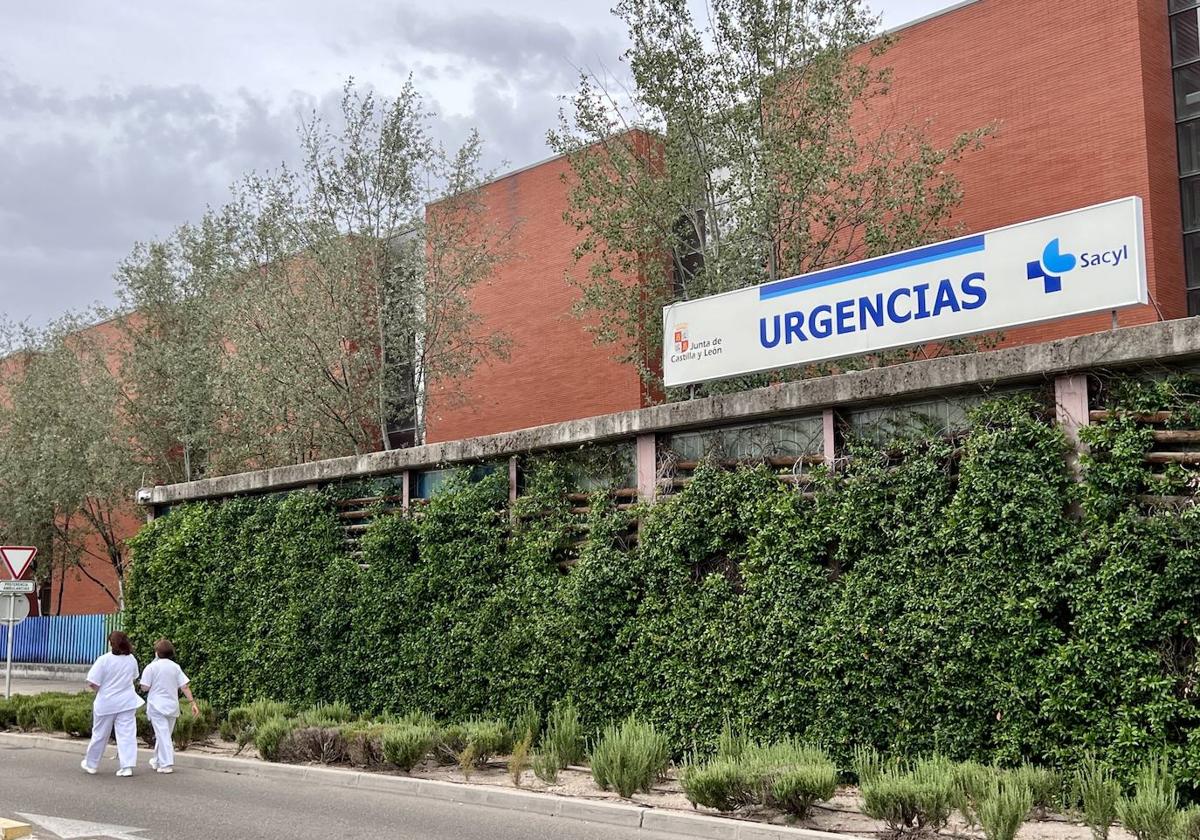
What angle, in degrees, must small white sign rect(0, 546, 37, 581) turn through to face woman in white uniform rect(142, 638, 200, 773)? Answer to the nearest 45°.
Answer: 0° — it already faces them

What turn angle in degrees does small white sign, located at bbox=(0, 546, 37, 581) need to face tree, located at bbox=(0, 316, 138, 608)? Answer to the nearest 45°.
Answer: approximately 180°

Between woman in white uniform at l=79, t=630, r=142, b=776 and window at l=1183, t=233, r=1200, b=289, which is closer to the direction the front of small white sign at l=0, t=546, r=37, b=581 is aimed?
the woman in white uniform

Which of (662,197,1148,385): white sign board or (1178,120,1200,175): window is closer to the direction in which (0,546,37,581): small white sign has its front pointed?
the white sign board

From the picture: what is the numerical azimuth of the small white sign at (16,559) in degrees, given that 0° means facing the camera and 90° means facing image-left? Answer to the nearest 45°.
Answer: approximately 0°

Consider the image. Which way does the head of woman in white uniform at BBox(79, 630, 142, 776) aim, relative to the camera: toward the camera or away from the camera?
away from the camera

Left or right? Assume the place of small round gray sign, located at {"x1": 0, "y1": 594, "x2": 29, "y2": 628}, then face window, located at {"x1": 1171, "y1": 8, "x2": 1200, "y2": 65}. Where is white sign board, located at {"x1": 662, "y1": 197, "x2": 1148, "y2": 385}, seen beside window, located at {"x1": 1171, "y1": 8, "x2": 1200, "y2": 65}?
right

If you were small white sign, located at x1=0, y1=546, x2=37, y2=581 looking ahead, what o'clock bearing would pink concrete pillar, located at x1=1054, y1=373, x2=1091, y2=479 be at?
The pink concrete pillar is roughly at 11 o'clock from the small white sign.

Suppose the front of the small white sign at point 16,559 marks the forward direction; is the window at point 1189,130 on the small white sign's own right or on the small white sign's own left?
on the small white sign's own left

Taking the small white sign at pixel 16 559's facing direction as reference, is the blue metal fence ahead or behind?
behind

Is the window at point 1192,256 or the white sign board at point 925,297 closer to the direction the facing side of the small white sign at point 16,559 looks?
the white sign board

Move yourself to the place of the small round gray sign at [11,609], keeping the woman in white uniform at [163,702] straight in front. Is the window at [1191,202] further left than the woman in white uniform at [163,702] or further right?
left

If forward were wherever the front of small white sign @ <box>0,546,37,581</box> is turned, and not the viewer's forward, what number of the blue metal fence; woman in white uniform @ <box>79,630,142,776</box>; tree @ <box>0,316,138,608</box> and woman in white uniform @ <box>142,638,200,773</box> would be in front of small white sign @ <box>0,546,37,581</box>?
2

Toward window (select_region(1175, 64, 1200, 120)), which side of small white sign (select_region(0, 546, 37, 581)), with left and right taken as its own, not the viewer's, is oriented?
left

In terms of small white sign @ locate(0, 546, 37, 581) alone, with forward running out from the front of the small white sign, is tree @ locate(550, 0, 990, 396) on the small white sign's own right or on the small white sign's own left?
on the small white sign's own left

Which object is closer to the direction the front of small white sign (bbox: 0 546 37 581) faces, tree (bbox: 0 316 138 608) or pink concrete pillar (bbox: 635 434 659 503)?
the pink concrete pillar
